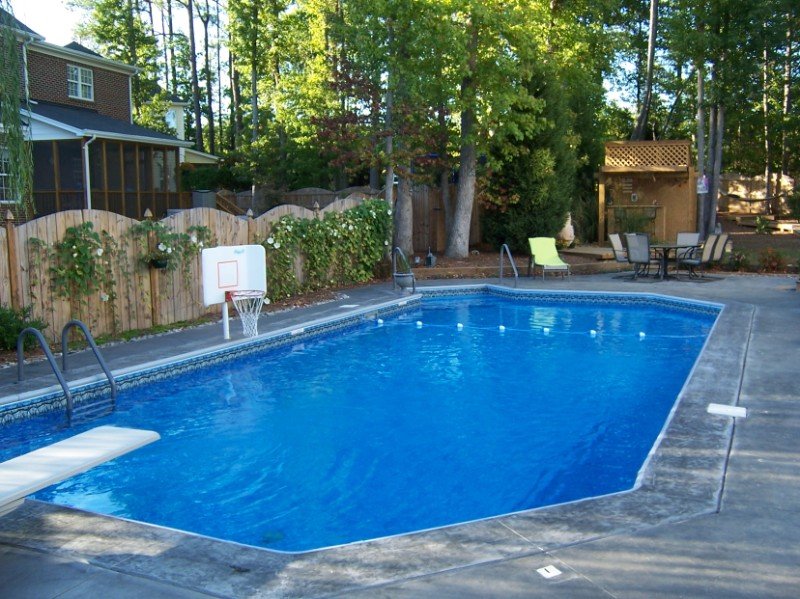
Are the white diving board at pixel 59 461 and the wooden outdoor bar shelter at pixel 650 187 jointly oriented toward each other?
yes

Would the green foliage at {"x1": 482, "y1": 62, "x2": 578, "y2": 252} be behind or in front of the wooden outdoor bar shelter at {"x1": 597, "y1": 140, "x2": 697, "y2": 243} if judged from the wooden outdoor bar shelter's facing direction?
in front

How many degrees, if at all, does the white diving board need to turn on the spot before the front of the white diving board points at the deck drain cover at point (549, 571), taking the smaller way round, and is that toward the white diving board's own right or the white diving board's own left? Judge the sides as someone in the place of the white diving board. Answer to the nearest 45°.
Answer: approximately 90° to the white diving board's own right

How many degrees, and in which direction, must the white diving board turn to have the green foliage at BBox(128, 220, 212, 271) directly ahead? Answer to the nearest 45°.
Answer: approximately 45° to its left

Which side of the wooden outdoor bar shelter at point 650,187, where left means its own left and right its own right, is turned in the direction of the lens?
front

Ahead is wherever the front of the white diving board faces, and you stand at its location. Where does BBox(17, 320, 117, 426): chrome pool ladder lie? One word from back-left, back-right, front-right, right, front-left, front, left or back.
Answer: front-left

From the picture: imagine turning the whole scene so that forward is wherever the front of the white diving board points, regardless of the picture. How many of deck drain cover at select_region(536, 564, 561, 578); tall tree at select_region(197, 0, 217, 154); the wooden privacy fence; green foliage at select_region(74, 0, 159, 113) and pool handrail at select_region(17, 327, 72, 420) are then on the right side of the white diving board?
1

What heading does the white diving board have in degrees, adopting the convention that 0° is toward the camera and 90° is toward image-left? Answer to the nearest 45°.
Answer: approximately 225°

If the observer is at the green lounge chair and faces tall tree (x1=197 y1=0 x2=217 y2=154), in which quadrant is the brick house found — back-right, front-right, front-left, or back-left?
front-left

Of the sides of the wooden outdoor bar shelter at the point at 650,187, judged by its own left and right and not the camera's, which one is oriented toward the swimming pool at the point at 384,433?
front

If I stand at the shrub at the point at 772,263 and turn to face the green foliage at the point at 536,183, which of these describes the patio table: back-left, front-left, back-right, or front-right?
front-left

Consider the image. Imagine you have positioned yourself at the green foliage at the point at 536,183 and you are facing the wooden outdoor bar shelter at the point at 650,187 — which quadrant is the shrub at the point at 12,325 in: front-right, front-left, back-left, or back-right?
back-right

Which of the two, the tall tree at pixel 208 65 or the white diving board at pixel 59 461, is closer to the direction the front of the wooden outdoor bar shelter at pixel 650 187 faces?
the white diving board

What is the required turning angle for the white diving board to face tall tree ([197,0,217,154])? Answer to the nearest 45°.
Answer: approximately 45° to its left

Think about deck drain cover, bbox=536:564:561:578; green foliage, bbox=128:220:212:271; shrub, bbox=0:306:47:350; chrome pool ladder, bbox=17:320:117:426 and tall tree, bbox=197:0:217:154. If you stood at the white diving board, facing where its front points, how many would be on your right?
1

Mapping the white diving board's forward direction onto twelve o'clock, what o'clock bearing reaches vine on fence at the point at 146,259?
The vine on fence is roughly at 11 o'clock from the white diving board.

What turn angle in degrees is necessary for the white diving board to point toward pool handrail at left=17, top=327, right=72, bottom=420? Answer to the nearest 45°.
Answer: approximately 45° to its left

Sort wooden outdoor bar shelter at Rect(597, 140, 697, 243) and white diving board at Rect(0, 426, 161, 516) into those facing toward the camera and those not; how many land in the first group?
1

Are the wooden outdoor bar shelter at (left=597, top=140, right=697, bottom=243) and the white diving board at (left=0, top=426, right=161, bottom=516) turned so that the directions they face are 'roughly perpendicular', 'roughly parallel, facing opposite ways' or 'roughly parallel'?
roughly parallel, facing opposite ways
